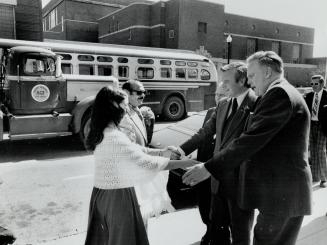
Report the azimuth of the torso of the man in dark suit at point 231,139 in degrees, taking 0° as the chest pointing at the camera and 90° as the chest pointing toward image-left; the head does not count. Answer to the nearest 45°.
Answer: approximately 45°

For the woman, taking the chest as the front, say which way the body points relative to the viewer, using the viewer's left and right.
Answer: facing away from the viewer and to the right of the viewer

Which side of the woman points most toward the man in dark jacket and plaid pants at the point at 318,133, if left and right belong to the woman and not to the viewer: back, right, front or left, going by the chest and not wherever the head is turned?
front

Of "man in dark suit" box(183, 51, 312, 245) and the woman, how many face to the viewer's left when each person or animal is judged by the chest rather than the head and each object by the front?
1

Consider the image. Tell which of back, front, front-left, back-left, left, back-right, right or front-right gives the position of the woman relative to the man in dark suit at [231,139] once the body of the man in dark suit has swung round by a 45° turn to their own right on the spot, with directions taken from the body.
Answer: front-left

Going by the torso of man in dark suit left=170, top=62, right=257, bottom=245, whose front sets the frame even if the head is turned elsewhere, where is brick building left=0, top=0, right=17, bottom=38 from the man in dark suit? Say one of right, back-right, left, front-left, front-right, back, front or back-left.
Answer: right

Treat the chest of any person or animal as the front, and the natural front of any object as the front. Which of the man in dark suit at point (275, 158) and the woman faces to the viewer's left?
the man in dark suit

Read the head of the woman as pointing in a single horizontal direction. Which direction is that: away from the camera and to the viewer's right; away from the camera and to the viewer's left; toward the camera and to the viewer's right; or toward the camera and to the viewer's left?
away from the camera and to the viewer's right

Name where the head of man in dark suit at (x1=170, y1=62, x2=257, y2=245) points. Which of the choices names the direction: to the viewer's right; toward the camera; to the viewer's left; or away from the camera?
to the viewer's left

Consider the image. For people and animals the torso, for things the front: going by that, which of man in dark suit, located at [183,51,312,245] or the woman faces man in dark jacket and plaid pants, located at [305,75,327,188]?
the woman

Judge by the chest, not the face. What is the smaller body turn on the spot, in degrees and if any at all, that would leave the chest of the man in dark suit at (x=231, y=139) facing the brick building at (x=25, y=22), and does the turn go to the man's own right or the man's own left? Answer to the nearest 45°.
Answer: approximately 90° to the man's own right

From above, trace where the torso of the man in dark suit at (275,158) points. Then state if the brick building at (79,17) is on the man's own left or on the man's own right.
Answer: on the man's own right

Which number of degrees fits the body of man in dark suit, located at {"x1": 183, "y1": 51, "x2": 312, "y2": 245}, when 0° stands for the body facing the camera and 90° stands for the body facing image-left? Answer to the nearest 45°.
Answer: approximately 90°

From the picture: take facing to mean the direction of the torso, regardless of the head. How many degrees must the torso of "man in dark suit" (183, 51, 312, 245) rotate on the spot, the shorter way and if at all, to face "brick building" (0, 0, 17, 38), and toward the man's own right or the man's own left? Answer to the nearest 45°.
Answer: approximately 45° to the man's own right

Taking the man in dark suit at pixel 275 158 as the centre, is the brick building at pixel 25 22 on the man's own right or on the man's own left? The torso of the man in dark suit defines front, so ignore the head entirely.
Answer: on the man's own right

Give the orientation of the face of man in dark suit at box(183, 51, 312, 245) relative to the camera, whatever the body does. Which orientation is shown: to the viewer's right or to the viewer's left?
to the viewer's left
